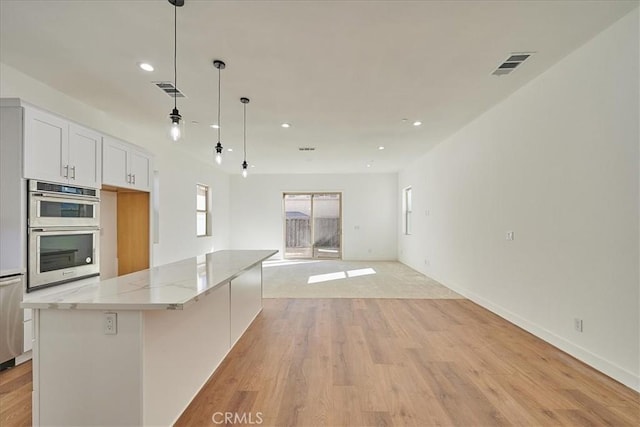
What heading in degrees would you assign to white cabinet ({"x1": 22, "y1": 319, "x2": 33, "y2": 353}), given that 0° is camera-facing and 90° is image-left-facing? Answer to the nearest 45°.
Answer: approximately 315°

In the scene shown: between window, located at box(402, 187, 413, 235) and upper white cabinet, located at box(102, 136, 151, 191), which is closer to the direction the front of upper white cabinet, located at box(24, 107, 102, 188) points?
the window

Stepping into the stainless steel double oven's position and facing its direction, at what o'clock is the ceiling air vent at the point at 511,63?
The ceiling air vent is roughly at 12 o'clock from the stainless steel double oven.

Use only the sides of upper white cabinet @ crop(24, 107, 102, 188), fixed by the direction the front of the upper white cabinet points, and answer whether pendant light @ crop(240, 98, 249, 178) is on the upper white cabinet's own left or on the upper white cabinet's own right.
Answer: on the upper white cabinet's own left

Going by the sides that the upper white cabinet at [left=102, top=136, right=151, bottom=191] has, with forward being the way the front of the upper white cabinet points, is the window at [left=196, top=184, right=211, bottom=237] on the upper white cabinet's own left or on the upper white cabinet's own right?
on the upper white cabinet's own left

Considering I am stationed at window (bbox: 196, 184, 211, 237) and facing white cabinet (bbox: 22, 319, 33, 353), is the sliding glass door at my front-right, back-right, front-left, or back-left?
back-left
